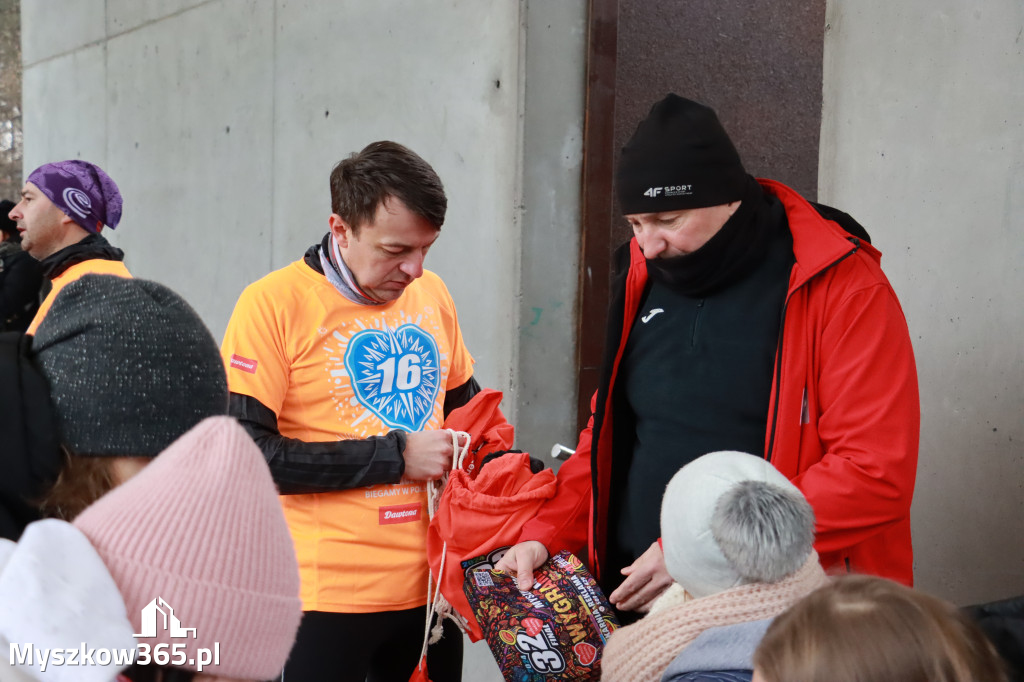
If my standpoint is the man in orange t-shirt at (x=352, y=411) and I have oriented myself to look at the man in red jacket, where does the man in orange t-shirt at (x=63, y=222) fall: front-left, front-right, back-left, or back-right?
back-left

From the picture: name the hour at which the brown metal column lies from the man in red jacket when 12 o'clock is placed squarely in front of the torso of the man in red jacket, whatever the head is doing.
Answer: The brown metal column is roughly at 4 o'clock from the man in red jacket.

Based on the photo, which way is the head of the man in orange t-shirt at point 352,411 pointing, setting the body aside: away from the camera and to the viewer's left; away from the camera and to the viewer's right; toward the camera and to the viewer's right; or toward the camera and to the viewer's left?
toward the camera and to the viewer's right

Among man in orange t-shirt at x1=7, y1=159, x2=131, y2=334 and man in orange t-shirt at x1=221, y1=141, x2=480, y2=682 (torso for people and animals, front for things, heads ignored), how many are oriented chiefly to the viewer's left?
1

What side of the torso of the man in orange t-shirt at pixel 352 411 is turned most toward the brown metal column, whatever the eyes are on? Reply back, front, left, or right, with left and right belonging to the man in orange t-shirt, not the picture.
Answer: left

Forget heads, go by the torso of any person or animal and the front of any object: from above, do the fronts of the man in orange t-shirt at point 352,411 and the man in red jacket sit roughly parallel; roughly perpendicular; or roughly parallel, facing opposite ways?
roughly perpendicular

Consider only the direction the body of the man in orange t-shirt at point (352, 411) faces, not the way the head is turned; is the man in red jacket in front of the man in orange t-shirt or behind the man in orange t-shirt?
in front

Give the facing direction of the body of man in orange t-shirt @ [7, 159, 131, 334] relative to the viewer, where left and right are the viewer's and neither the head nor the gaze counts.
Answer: facing to the left of the viewer

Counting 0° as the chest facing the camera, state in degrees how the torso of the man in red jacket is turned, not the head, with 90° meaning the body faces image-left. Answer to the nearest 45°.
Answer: approximately 45°

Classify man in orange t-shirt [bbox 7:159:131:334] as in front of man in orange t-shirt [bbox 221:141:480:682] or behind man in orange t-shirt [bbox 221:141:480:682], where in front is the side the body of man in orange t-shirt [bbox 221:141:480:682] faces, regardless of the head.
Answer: behind

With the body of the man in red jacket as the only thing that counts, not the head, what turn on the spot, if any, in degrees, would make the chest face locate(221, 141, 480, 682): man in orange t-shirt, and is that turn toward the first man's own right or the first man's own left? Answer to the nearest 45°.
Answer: approximately 45° to the first man's own right
